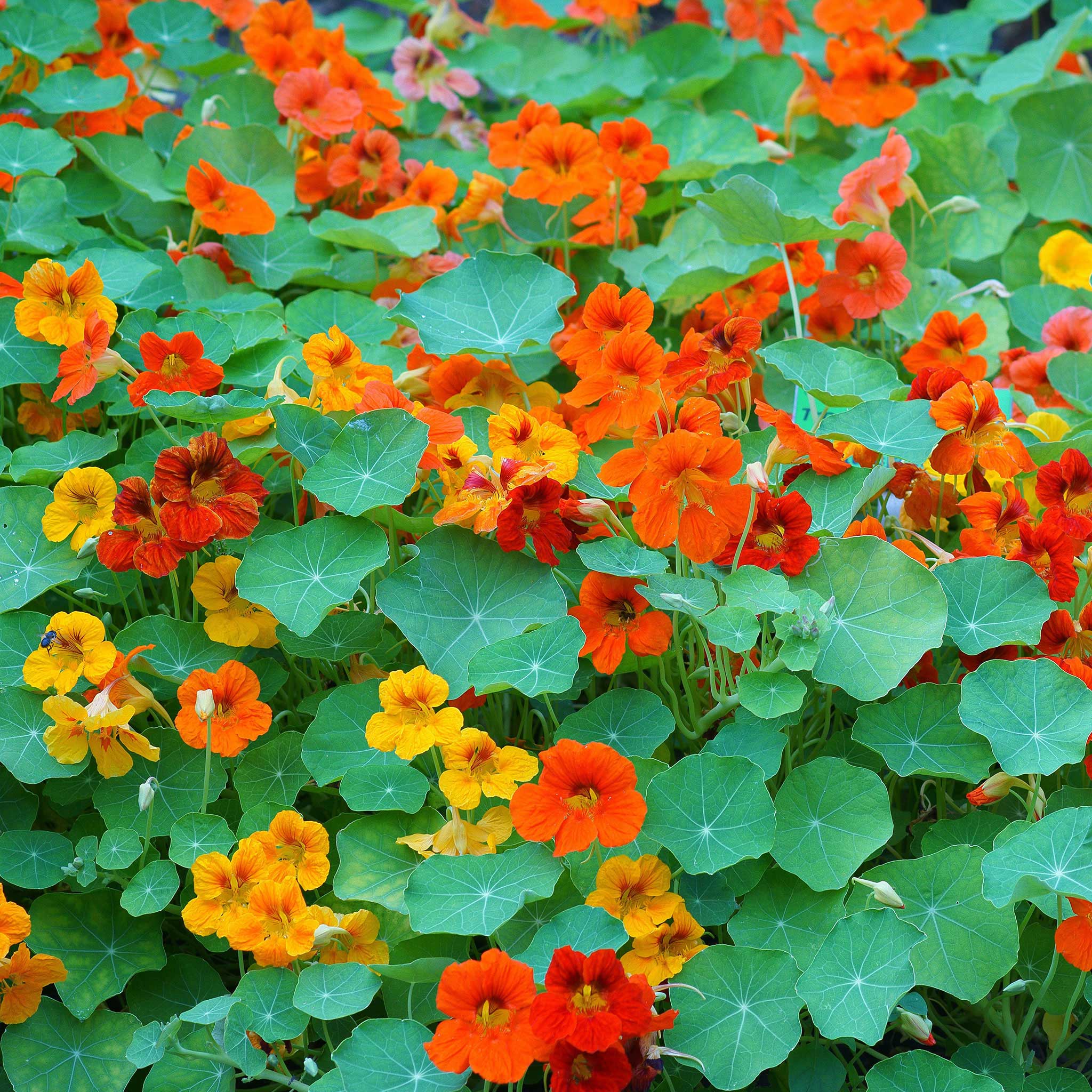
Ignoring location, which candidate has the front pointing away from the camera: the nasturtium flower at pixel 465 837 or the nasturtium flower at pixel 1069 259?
the nasturtium flower at pixel 465 837

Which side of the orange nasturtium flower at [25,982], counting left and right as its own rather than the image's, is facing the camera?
front

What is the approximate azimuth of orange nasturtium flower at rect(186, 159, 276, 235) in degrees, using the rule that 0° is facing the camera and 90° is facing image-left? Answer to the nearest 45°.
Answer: approximately 315°

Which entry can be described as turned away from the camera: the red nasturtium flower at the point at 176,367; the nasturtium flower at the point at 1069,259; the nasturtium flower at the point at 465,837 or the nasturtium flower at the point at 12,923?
the nasturtium flower at the point at 465,837

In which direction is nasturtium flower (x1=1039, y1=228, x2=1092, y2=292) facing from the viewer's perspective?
toward the camera

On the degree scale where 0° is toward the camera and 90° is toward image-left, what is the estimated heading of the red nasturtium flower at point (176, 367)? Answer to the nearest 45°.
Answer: approximately 0°

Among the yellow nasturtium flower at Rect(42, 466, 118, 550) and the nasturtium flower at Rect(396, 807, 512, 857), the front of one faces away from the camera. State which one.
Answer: the nasturtium flower
